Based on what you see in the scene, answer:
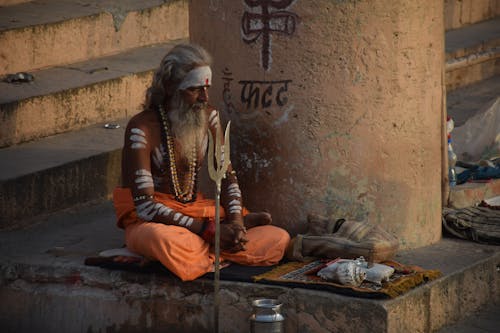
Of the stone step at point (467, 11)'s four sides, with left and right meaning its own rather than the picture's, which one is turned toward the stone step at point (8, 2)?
right

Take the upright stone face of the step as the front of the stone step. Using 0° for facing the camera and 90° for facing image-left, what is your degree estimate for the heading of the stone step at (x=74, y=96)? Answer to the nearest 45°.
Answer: approximately 315°

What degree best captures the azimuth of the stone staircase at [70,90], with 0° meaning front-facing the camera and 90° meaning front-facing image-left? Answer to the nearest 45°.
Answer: approximately 315°
